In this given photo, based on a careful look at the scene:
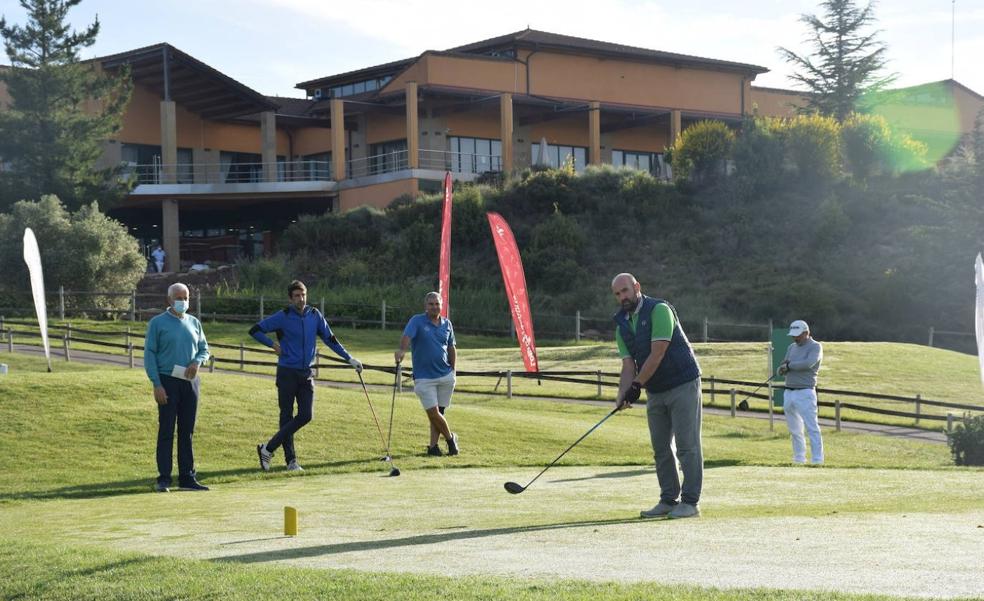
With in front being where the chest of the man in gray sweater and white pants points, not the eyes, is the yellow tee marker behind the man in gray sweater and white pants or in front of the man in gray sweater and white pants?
in front

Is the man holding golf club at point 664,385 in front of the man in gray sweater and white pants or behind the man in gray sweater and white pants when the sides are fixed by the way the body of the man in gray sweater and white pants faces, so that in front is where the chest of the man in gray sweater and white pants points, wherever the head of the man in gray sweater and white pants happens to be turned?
in front

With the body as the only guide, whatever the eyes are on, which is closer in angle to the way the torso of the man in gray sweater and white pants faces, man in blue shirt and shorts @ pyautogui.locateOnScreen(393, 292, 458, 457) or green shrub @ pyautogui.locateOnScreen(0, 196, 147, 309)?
the man in blue shirt and shorts

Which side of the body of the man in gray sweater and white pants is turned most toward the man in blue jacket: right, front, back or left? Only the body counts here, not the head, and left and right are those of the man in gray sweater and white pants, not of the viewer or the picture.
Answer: front

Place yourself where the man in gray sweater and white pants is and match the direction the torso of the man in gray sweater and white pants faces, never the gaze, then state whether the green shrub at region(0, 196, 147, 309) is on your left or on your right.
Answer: on your right

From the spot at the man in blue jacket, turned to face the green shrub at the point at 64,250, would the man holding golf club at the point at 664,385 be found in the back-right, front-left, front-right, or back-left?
back-right

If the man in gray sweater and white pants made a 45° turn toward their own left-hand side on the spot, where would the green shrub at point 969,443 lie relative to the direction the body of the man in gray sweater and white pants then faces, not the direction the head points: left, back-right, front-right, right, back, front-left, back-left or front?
back-left

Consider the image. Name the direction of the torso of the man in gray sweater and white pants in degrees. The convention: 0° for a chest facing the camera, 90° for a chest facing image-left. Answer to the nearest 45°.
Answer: approximately 45°

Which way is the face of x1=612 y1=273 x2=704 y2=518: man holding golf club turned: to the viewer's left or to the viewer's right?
to the viewer's left

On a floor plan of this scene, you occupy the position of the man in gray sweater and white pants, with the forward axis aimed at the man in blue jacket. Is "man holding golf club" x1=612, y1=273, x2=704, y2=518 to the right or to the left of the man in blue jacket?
left
